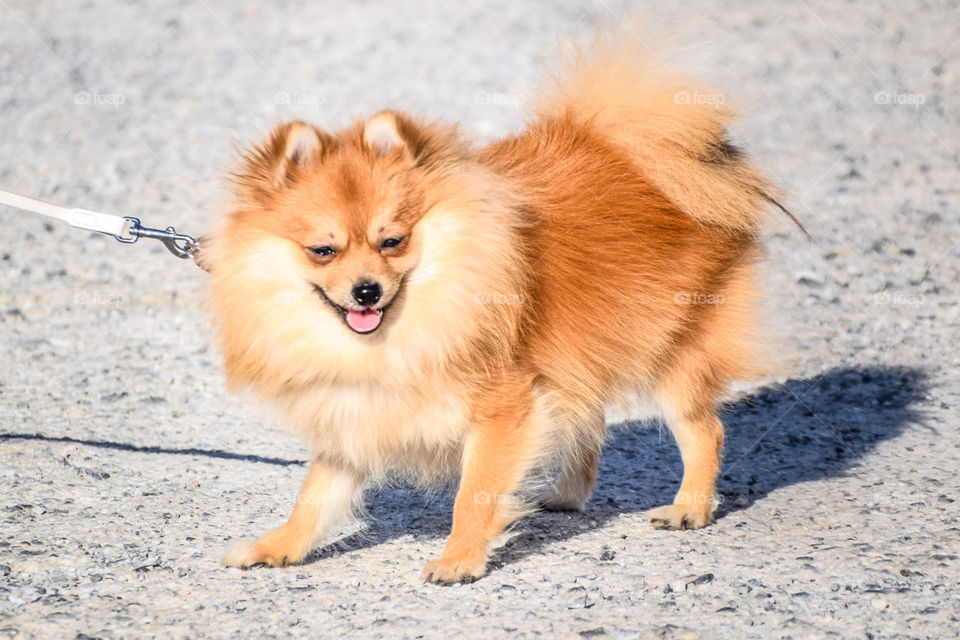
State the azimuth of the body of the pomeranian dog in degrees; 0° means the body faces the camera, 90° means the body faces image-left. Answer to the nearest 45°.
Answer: approximately 45°

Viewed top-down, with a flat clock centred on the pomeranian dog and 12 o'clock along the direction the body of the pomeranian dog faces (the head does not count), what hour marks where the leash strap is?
The leash strap is roughly at 2 o'clock from the pomeranian dog.
